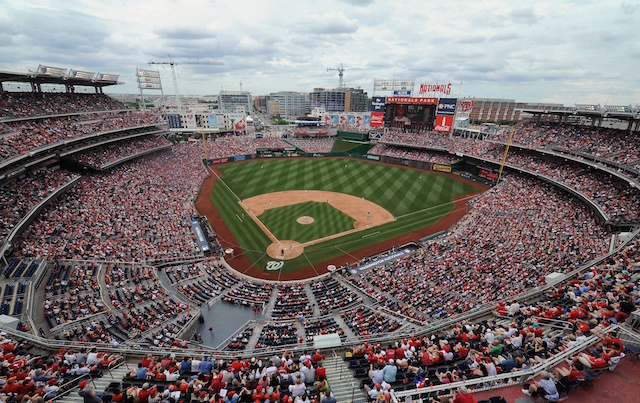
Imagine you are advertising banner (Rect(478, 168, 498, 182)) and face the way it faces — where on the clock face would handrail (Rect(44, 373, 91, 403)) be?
The handrail is roughly at 11 o'clock from the advertising banner.

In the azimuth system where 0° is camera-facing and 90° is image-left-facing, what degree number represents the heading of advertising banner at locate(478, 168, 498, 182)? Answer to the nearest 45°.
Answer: approximately 45°
